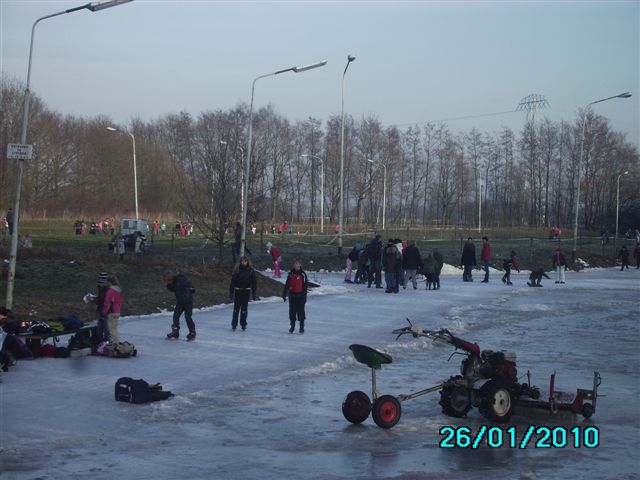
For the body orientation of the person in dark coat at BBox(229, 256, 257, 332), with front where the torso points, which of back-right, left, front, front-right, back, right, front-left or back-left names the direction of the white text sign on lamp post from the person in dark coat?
right

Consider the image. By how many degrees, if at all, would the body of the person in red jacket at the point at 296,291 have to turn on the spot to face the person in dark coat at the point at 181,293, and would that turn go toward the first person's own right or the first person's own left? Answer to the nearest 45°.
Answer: approximately 45° to the first person's own right

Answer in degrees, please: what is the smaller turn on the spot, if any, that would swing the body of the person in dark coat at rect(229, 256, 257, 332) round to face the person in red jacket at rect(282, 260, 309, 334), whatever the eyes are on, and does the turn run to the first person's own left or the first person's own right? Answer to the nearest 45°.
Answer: approximately 90° to the first person's own left

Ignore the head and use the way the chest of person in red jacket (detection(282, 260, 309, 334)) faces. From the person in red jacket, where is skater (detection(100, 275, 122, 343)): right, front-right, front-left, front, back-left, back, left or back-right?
front-right

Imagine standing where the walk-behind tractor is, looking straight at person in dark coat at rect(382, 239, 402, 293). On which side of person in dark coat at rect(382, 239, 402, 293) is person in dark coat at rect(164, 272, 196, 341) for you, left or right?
left

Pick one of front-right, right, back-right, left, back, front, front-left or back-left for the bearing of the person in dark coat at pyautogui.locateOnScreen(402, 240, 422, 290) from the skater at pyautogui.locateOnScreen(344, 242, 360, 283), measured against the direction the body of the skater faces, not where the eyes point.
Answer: front-right

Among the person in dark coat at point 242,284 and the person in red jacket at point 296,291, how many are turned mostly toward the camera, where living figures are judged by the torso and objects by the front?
2

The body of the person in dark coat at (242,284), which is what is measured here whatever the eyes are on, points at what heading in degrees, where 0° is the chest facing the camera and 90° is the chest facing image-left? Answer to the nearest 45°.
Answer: approximately 0°
